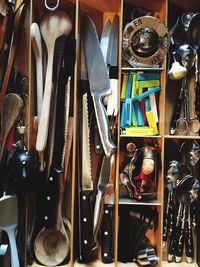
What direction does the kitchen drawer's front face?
toward the camera
